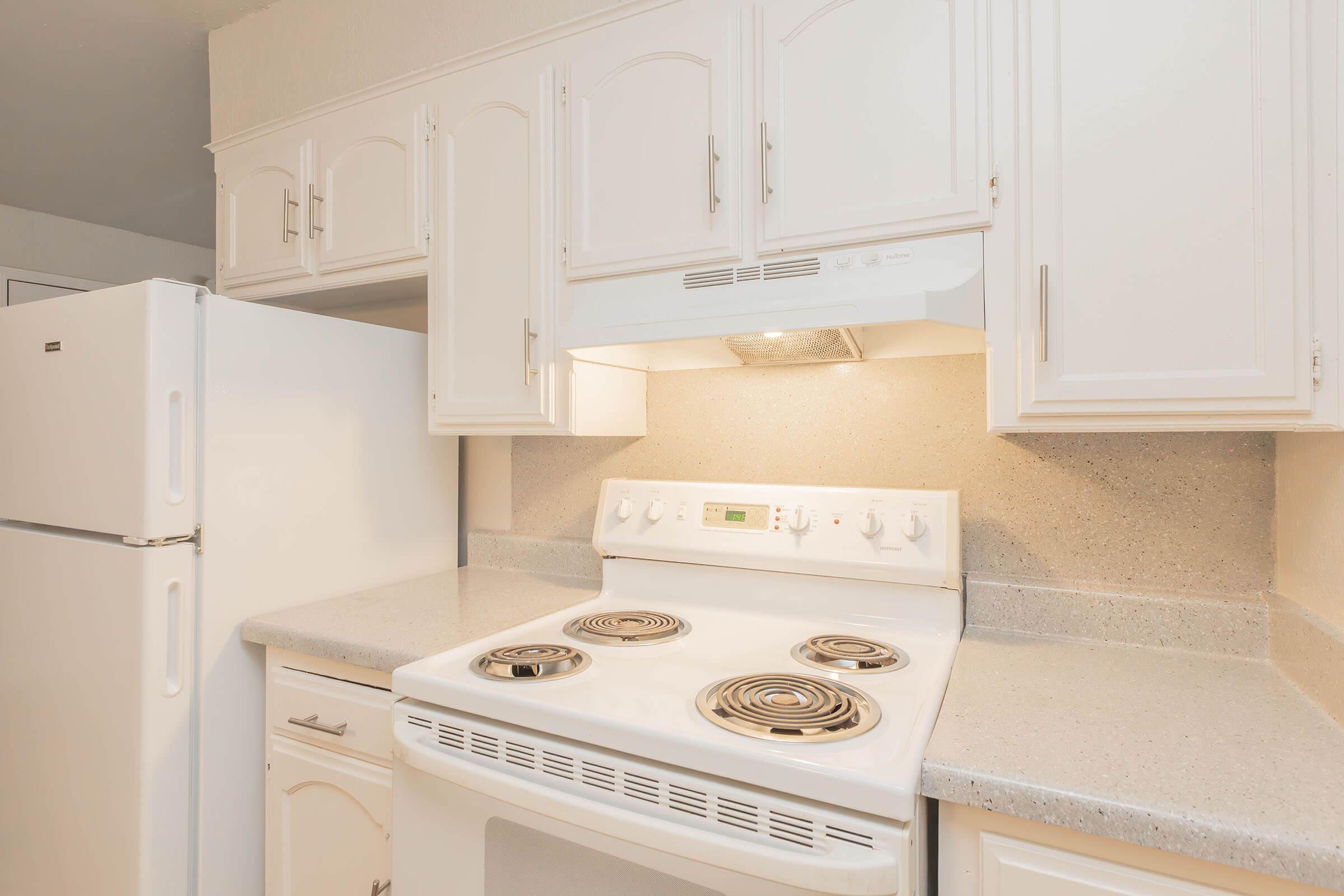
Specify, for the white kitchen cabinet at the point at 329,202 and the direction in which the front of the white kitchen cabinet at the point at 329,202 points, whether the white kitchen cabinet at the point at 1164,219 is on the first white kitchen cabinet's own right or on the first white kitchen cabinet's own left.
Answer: on the first white kitchen cabinet's own left

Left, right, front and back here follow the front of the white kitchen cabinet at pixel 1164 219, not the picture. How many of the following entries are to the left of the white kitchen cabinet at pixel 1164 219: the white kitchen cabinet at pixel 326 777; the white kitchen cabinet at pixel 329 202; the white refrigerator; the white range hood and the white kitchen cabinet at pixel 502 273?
0

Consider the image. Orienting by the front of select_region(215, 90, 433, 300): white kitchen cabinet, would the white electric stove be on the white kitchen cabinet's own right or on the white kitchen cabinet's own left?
on the white kitchen cabinet's own left

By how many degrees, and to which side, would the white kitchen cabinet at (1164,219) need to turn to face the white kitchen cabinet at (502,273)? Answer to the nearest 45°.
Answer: approximately 90° to its right

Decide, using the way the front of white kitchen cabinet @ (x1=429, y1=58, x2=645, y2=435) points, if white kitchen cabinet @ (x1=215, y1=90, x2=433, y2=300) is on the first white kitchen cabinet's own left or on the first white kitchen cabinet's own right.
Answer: on the first white kitchen cabinet's own right

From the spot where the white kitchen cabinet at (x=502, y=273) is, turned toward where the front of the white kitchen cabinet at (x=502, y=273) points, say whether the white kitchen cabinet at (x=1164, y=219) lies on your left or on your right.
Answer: on your left

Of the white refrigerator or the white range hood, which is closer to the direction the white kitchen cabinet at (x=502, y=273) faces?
the white refrigerator

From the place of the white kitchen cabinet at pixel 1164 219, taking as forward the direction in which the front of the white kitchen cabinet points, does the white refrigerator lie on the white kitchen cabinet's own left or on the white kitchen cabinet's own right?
on the white kitchen cabinet's own right

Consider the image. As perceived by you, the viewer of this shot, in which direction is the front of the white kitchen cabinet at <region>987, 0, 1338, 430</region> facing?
facing the viewer

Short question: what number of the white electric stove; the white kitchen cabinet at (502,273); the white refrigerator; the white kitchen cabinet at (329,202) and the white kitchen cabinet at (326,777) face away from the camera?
0

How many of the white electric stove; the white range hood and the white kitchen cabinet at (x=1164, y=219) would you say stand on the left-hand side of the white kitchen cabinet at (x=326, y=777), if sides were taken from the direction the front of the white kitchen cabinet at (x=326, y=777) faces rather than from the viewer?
3

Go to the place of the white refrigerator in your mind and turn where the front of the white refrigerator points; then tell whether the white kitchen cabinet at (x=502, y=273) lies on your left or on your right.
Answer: on your left

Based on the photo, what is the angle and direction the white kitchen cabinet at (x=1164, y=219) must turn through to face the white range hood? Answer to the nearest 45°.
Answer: approximately 90° to its right

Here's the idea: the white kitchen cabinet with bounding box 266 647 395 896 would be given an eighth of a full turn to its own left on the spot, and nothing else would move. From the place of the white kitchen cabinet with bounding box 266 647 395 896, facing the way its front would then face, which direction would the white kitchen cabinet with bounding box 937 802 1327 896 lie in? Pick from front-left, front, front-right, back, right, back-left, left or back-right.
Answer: front-left

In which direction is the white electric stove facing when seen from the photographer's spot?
facing the viewer and to the left of the viewer

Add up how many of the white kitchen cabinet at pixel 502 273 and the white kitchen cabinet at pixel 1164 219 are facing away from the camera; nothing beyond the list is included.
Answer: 0

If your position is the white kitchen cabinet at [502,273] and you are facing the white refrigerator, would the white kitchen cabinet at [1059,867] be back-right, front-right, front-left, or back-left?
back-left
